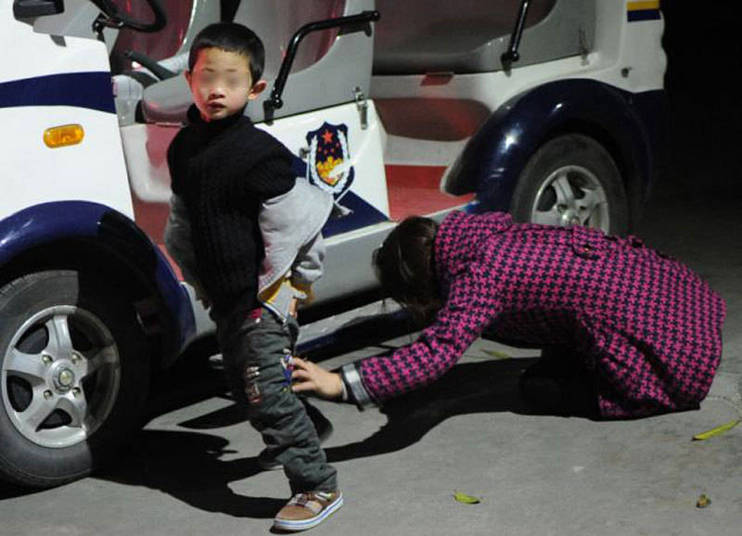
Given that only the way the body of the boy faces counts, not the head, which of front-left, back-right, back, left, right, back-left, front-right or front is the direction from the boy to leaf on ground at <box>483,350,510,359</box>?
back

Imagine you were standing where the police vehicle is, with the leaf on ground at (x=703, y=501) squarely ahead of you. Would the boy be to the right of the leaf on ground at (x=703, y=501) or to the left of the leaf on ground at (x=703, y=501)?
right

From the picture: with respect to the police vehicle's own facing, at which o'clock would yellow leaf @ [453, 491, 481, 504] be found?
The yellow leaf is roughly at 10 o'clock from the police vehicle.

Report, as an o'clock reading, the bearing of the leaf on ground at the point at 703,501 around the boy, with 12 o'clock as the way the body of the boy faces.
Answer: The leaf on ground is roughly at 8 o'clock from the boy.

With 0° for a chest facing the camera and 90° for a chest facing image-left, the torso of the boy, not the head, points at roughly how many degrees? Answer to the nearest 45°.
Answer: approximately 45°

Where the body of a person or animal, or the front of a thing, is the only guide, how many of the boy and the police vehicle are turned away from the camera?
0

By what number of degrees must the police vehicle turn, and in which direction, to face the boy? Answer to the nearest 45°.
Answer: approximately 45° to its left

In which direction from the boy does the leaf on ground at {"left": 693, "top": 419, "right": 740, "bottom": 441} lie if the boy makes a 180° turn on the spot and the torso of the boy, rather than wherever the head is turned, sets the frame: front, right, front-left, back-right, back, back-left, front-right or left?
front-right
